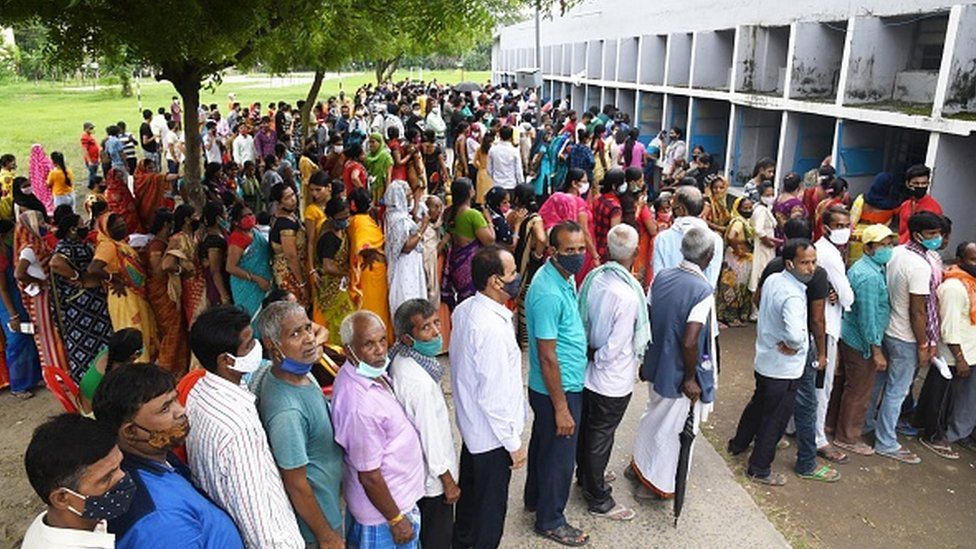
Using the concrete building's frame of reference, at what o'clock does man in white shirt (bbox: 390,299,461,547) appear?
The man in white shirt is roughly at 11 o'clock from the concrete building.

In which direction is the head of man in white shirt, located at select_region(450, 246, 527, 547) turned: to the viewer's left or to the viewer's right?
to the viewer's right

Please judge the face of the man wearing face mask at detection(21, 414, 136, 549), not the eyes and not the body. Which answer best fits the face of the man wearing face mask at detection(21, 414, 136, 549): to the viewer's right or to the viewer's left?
to the viewer's right

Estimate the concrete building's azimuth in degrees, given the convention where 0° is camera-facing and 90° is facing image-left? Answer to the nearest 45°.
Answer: approximately 45°

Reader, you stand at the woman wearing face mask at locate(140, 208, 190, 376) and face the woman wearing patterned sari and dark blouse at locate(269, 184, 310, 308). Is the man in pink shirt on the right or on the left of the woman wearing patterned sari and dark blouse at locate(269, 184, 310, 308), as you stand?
right

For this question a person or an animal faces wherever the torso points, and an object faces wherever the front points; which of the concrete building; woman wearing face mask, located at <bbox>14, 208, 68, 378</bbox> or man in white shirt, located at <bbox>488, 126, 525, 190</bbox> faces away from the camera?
the man in white shirt

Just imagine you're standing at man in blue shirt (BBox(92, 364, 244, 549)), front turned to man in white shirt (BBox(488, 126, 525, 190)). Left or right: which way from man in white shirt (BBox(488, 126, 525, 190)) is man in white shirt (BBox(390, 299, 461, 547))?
right
